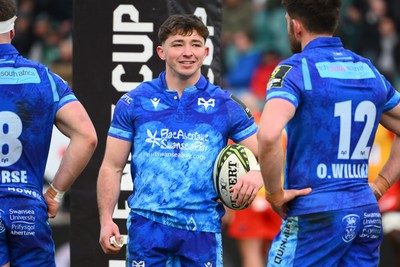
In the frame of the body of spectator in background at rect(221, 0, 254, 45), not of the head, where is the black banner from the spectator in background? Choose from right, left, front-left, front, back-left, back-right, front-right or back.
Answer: front

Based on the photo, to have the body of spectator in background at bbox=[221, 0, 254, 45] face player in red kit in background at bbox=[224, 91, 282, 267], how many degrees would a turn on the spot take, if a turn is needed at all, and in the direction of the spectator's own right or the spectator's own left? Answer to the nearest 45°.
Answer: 0° — they already face them

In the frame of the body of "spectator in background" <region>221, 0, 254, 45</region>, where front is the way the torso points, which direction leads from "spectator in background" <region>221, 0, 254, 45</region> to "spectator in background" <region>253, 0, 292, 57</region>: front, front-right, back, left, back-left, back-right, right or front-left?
left

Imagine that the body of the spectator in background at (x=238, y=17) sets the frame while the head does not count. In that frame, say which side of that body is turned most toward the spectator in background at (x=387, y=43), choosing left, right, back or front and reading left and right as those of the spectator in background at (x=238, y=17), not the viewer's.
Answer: left

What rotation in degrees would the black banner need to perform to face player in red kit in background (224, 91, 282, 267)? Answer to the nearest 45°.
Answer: approximately 135° to its left

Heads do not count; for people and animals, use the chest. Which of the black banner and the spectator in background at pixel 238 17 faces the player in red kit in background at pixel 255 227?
the spectator in background at pixel 238 17

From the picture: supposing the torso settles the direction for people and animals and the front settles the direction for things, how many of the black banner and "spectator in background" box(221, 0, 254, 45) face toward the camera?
2

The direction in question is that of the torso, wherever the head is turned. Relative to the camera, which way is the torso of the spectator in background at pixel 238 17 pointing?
toward the camera

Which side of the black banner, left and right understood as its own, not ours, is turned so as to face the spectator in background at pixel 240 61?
back

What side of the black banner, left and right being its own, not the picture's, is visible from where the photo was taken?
front

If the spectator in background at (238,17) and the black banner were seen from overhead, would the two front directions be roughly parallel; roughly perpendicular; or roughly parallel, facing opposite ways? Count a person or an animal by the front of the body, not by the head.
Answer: roughly parallel

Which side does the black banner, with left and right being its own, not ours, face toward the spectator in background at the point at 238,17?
back
